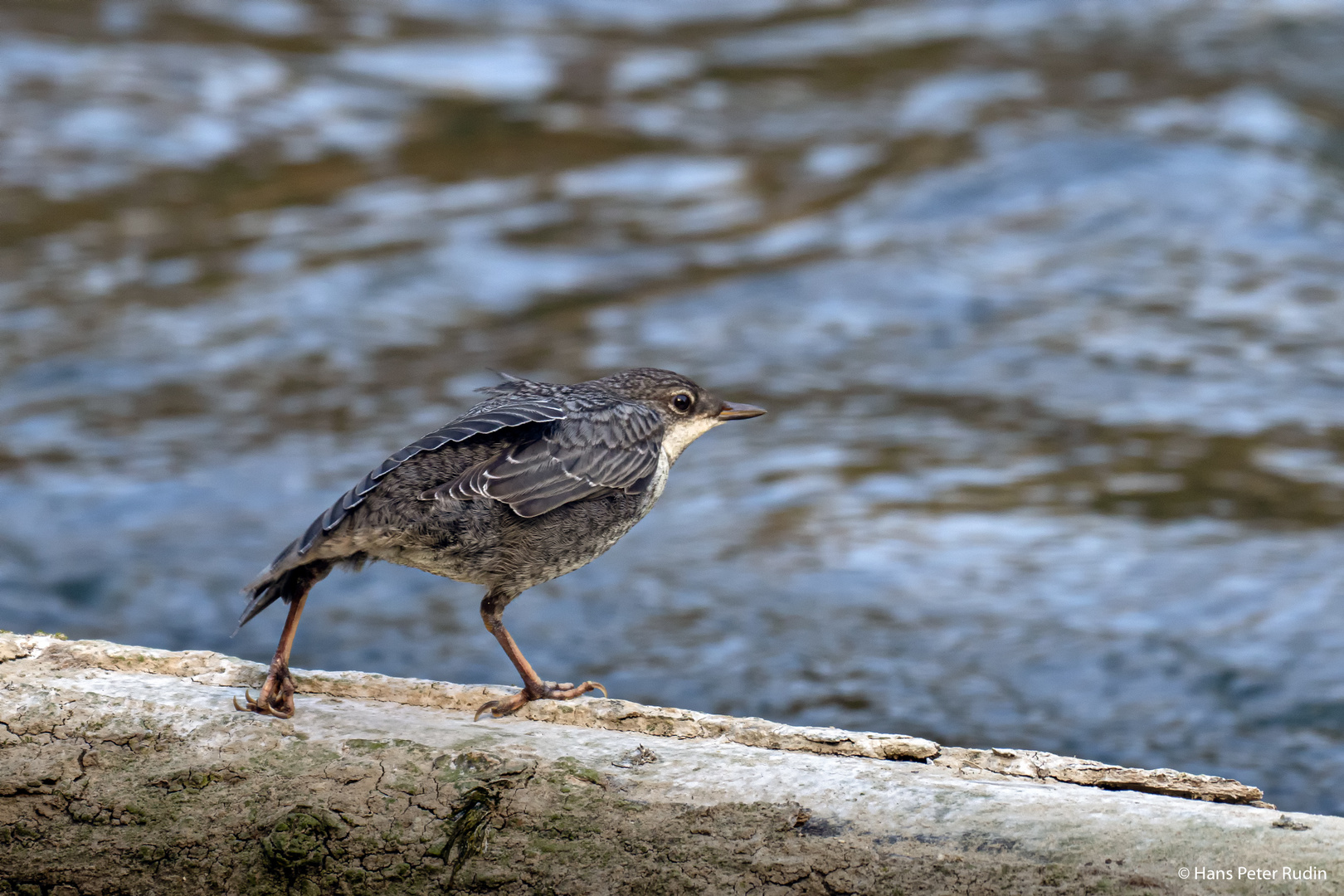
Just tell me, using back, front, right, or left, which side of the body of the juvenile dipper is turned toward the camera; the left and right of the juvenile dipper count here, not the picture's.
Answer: right
